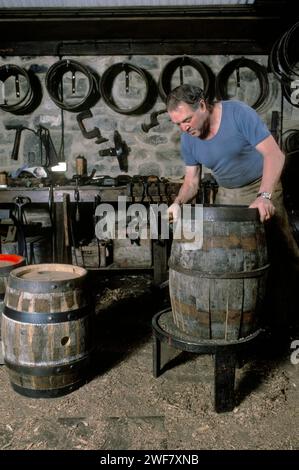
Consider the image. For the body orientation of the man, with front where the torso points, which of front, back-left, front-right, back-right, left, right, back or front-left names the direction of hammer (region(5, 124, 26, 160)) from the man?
right

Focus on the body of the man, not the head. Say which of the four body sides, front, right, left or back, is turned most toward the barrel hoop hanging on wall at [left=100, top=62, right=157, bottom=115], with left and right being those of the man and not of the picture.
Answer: right

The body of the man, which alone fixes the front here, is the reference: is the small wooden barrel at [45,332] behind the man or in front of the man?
in front

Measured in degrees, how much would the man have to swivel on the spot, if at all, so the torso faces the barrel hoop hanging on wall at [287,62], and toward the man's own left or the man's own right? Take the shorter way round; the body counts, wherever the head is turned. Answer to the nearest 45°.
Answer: approximately 135° to the man's own right

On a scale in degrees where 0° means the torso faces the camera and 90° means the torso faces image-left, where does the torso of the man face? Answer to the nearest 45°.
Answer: approximately 45°

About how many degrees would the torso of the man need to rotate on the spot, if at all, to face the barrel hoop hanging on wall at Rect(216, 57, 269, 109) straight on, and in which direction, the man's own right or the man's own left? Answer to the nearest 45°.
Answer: approximately 135° to the man's own right

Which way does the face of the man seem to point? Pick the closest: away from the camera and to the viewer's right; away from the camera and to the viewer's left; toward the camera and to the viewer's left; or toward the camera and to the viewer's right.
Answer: toward the camera and to the viewer's left

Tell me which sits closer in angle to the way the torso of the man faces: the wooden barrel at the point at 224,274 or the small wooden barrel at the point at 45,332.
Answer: the small wooden barrel

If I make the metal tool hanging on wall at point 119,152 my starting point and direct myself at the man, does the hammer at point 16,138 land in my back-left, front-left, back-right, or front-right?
back-right

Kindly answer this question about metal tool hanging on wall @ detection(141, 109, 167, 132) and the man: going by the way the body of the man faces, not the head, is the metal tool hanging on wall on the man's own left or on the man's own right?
on the man's own right

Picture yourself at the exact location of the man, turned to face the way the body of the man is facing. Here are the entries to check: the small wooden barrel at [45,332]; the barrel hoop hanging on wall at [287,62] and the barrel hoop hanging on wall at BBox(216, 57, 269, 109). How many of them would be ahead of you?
1
